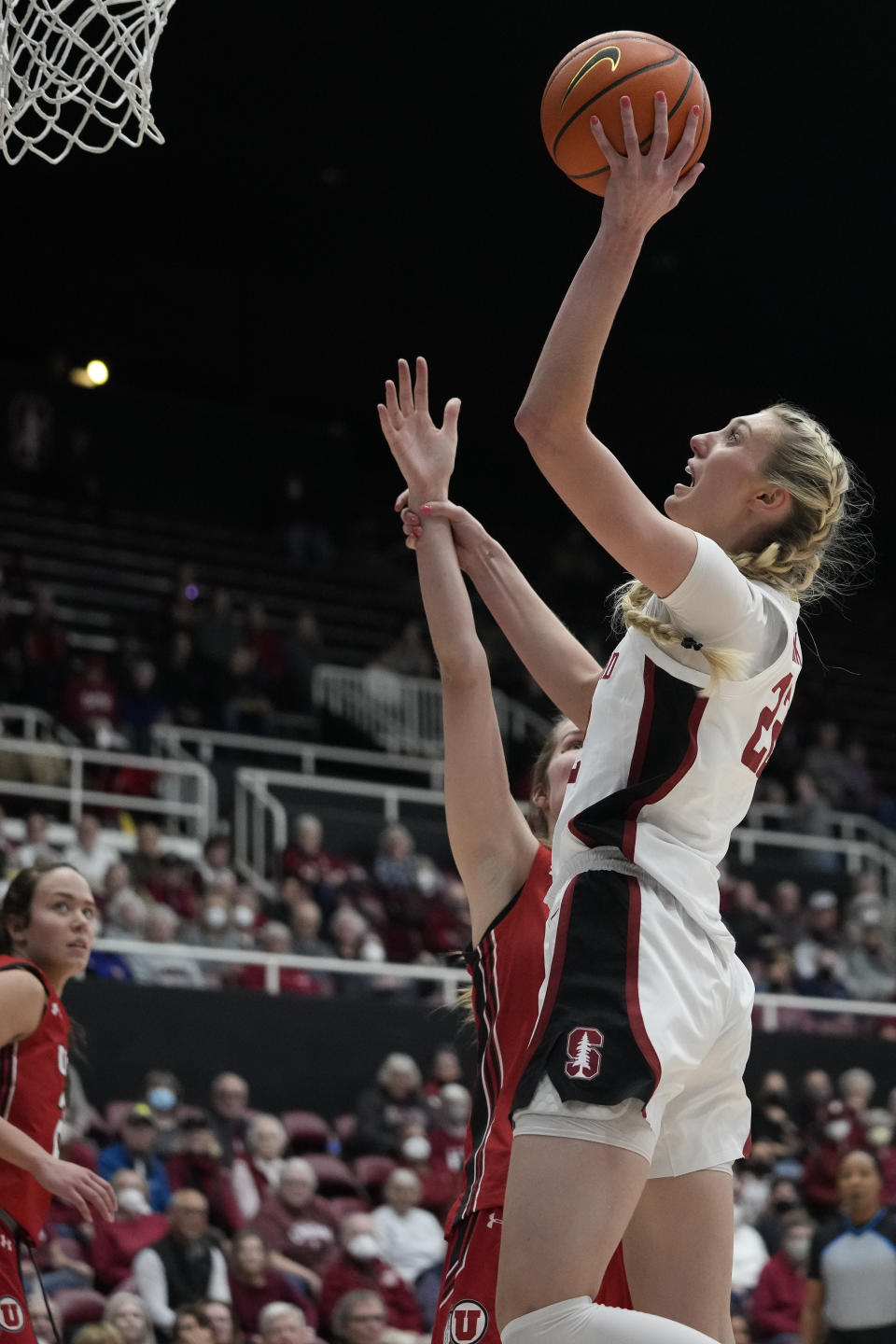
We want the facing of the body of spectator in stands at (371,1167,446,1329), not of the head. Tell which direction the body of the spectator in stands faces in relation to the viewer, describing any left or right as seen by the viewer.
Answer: facing the viewer

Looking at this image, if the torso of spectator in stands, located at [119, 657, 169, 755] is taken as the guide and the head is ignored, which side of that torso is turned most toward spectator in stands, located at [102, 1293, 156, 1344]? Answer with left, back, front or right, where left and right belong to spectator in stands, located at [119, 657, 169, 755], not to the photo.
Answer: front

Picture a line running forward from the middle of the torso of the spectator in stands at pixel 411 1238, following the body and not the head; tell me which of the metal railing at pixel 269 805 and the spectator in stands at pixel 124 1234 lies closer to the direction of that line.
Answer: the spectator in stands

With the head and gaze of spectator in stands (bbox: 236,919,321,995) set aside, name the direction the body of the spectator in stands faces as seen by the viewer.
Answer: toward the camera

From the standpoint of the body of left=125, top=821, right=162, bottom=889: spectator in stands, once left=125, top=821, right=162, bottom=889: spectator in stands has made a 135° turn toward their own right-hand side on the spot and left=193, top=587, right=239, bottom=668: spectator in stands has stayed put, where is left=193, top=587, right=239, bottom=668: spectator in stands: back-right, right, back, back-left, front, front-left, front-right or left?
front-right

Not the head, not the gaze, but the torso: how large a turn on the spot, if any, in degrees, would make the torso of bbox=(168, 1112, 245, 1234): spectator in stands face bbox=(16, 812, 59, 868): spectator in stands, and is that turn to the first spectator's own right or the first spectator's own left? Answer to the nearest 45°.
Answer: approximately 135° to the first spectator's own right

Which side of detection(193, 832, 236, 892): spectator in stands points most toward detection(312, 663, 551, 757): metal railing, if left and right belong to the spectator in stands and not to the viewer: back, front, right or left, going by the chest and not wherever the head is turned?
back

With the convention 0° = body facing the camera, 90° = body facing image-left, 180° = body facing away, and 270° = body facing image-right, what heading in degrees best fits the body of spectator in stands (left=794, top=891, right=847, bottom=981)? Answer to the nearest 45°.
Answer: approximately 0°

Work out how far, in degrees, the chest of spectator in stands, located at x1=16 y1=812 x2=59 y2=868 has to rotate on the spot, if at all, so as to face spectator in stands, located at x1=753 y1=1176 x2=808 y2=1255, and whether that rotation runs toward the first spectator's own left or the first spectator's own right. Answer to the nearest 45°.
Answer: approximately 45° to the first spectator's own left

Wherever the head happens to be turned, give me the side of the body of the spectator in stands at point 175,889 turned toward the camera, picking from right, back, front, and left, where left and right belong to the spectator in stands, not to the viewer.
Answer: front

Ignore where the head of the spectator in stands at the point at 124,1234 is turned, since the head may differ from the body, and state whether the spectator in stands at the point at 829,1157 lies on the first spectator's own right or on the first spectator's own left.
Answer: on the first spectator's own left

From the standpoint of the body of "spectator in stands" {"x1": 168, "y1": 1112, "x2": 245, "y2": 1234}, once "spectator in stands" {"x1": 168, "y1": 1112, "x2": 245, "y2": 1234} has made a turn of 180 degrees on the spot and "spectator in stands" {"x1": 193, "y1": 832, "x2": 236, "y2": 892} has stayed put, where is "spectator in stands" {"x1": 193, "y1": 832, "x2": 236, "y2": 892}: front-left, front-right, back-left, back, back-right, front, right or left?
front

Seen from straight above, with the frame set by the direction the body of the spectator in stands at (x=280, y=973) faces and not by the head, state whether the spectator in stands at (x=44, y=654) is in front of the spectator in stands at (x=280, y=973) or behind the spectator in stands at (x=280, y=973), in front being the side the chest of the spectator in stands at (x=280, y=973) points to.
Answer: behind
